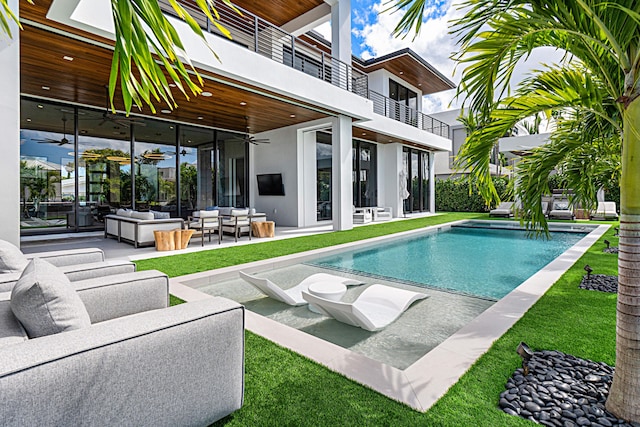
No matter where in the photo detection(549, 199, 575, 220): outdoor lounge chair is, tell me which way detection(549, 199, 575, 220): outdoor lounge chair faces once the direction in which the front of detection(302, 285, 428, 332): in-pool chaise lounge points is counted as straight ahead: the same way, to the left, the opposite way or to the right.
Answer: the opposite way

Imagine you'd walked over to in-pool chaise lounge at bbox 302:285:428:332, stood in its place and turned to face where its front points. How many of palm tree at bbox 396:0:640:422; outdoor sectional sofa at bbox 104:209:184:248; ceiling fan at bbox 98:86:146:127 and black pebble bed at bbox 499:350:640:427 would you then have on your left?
2

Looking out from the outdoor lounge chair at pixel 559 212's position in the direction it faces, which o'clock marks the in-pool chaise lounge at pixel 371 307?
The in-pool chaise lounge is roughly at 12 o'clock from the outdoor lounge chair.

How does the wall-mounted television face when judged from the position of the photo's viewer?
facing the viewer and to the left of the viewer

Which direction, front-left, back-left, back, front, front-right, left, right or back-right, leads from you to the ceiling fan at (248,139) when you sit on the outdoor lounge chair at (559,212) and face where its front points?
front-right

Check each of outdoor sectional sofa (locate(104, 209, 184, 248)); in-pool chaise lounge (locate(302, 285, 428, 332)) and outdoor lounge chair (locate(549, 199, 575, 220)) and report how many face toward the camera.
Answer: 1

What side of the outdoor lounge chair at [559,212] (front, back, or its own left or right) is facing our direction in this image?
front

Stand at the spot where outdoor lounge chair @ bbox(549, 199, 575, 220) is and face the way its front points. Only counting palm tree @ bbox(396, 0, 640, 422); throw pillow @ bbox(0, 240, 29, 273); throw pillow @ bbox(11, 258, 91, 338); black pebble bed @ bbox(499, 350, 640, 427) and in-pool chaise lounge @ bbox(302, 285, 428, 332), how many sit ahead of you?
5

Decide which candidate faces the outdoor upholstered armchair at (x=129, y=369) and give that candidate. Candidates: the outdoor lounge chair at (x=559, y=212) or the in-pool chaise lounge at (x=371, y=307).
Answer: the outdoor lounge chair
